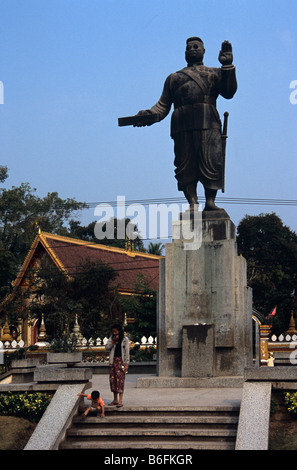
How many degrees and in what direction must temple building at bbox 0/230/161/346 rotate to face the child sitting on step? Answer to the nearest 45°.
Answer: approximately 45° to its left

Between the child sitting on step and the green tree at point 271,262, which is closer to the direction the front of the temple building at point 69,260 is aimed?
the child sitting on step

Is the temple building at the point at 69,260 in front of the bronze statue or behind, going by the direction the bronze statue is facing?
behind

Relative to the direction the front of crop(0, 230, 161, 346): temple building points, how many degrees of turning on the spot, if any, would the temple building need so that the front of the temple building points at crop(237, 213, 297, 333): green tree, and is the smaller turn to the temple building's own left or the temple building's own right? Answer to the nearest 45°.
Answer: approximately 135° to the temple building's own left

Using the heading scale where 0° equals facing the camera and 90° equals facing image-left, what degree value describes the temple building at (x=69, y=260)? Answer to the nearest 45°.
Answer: approximately 45°

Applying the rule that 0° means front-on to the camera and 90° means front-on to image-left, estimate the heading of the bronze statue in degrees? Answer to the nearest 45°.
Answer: approximately 0°

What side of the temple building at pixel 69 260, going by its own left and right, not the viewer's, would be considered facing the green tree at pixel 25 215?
right
